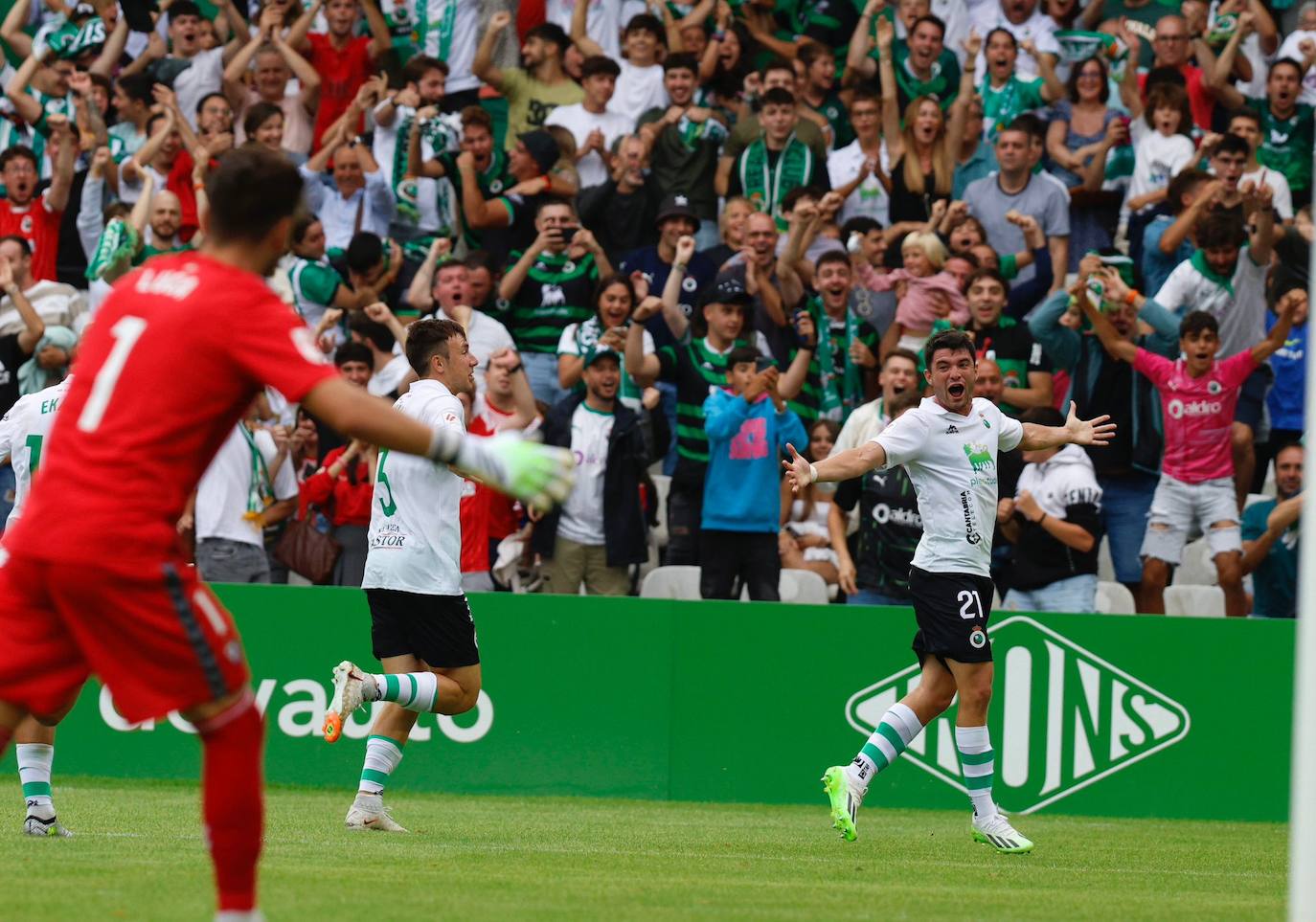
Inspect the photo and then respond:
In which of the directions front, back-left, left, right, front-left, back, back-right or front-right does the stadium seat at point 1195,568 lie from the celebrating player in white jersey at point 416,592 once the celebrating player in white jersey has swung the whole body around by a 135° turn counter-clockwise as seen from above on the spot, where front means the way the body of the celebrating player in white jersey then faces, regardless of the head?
right

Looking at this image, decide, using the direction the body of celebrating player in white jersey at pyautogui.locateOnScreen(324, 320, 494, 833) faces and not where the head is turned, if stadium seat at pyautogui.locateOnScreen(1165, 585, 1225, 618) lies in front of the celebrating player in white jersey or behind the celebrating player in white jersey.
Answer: in front

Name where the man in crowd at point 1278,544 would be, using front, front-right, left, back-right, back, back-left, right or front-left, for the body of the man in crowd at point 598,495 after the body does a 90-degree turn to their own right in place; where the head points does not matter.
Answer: back

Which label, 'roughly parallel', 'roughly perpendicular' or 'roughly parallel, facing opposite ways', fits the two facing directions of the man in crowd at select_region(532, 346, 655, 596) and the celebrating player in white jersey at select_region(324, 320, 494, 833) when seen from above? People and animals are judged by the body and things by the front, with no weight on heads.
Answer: roughly perpendicular

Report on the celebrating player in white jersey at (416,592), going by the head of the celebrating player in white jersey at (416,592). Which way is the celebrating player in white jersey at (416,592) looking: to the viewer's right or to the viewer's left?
to the viewer's right

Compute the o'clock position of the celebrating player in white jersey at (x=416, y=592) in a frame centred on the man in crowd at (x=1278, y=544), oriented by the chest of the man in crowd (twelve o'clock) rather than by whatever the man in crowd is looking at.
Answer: The celebrating player in white jersey is roughly at 1 o'clock from the man in crowd.

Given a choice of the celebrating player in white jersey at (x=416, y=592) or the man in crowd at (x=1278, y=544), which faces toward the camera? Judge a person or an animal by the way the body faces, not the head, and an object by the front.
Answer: the man in crowd

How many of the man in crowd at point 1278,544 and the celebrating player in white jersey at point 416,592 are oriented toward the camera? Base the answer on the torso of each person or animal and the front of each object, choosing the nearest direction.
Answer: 1

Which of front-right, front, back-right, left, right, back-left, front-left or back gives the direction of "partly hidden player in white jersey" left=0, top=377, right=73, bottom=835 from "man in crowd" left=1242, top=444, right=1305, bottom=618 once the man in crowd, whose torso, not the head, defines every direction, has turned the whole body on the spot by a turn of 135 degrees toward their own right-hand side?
left

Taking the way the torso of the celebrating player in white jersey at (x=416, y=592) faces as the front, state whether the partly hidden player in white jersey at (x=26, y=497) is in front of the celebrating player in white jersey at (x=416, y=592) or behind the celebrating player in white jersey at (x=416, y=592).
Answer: behind

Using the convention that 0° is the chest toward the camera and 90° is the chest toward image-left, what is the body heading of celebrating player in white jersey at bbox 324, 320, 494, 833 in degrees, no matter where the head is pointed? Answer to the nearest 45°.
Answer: approximately 270°

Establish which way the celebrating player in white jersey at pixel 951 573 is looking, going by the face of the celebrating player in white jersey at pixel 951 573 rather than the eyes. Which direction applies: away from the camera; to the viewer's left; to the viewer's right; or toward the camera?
toward the camera

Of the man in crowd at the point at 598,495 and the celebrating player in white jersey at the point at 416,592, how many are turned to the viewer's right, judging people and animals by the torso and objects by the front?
1

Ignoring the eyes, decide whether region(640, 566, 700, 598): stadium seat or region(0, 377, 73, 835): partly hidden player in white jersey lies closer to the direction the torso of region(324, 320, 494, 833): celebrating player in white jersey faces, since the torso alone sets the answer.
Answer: the stadium seat

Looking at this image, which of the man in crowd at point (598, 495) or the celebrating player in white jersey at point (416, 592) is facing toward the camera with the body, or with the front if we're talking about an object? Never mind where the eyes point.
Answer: the man in crowd

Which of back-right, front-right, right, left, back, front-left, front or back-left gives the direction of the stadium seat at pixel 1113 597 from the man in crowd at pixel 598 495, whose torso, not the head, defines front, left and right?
left

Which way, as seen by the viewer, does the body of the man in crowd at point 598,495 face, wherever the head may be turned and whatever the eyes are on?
toward the camera

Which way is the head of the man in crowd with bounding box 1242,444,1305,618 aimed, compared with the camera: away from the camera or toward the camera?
toward the camera

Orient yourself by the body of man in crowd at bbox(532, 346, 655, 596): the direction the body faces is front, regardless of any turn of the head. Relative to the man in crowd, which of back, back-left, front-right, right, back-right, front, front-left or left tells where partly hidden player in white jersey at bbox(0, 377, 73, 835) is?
front-right
